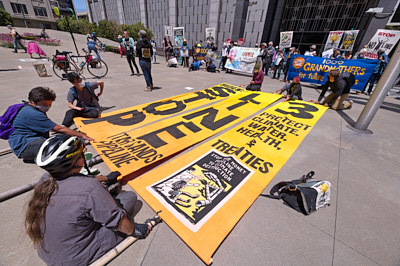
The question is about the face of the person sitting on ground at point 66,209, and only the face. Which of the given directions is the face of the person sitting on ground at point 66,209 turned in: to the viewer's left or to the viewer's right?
to the viewer's right

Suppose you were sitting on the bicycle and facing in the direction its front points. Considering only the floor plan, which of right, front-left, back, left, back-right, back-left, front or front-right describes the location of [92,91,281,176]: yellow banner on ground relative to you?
right

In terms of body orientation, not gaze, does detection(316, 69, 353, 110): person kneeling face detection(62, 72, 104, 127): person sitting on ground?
yes

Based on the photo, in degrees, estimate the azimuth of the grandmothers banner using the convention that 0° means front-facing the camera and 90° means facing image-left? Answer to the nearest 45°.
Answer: approximately 0°

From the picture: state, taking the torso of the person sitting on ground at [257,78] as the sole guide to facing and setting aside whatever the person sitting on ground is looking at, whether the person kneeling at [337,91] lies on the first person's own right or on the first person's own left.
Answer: on the first person's own left

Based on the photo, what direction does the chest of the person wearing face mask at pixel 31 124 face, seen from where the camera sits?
to the viewer's right

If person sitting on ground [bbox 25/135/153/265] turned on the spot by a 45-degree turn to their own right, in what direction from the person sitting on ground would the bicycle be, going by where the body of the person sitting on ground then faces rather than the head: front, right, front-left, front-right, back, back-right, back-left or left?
left

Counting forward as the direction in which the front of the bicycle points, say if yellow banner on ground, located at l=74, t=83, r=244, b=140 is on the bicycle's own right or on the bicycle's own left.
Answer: on the bicycle's own right

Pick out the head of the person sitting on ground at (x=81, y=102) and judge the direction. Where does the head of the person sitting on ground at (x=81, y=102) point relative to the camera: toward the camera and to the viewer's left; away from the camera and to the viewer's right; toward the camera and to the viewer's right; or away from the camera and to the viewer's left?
toward the camera and to the viewer's right

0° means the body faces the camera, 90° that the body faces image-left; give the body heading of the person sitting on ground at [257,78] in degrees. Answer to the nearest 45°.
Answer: approximately 45°
